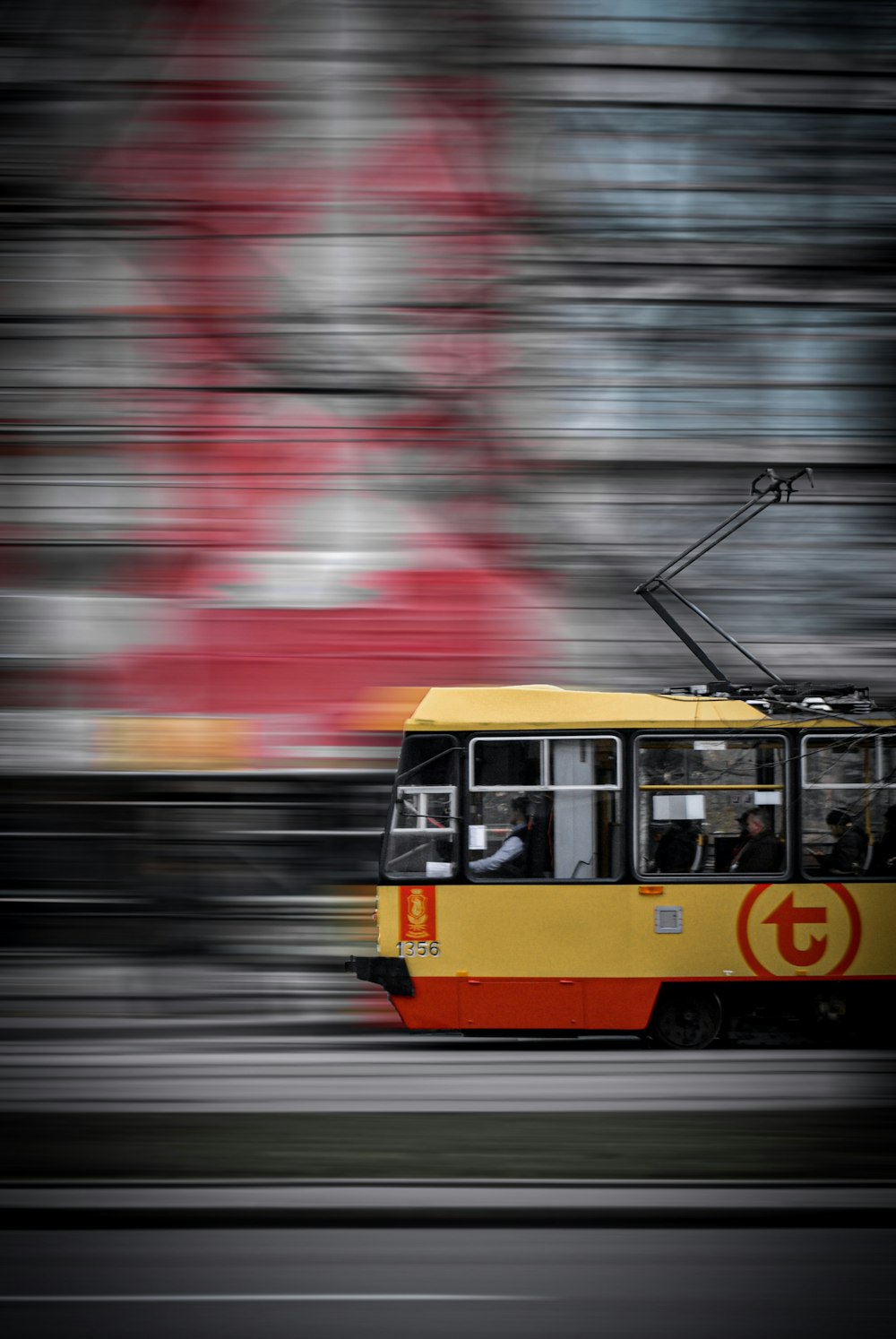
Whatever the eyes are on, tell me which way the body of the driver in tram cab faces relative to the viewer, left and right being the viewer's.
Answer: facing to the left of the viewer

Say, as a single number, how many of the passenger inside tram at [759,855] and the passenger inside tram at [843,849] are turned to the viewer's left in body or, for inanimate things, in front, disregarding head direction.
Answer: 2

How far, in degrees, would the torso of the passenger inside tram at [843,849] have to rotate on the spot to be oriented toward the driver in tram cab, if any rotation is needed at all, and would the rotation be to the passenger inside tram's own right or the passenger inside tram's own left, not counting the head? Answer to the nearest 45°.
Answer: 0° — they already face them

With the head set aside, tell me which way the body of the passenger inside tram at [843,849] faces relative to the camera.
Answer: to the viewer's left

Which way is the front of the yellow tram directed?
to the viewer's left

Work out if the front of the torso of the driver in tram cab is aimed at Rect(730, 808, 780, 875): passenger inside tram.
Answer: no

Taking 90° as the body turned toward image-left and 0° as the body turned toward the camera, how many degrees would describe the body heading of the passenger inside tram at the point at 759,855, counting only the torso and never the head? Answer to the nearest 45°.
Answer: approximately 90°

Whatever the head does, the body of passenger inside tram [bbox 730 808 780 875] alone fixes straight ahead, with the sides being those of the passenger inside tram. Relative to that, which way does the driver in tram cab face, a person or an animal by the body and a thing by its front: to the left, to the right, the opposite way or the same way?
the same way

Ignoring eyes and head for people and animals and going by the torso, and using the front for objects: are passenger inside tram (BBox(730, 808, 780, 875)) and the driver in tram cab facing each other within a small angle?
no

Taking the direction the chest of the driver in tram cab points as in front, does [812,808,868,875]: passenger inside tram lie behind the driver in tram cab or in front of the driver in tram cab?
behind

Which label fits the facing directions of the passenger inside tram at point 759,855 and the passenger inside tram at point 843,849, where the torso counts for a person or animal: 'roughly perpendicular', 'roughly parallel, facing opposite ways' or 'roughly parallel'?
roughly parallel
